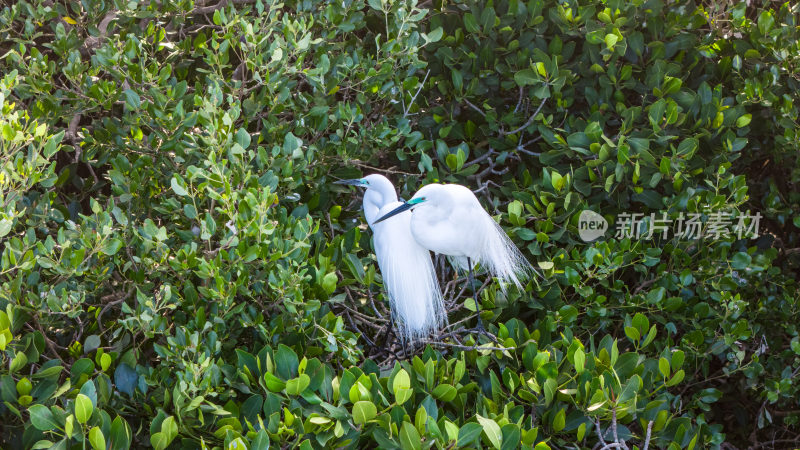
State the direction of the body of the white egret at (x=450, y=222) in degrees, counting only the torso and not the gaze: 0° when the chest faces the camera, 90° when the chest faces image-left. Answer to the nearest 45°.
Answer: approximately 90°
